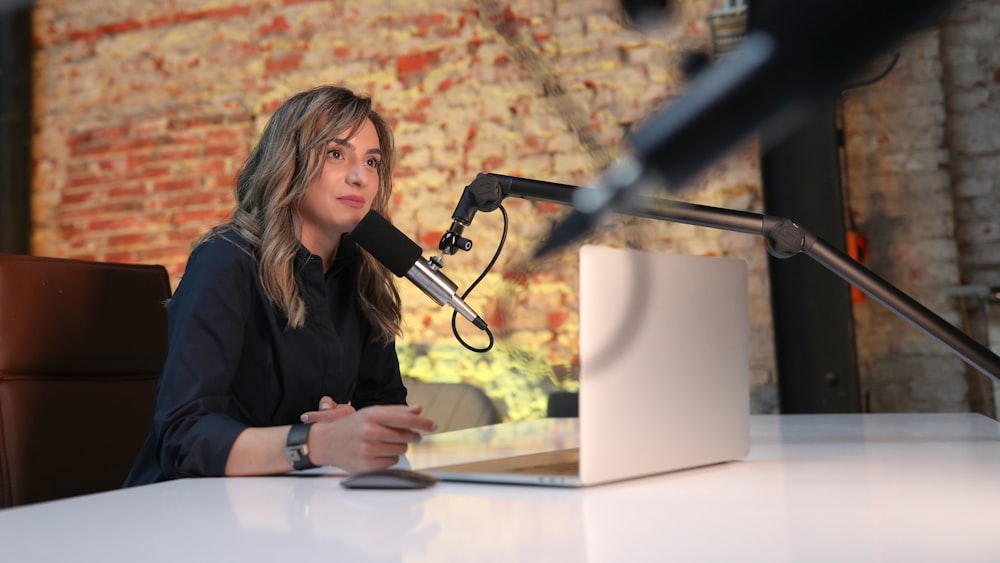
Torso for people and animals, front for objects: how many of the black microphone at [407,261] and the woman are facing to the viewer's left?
1

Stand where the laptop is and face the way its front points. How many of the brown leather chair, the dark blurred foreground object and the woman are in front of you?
2

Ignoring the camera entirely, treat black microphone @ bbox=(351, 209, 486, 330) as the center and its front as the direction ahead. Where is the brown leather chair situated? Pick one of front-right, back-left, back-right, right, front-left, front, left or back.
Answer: front-right

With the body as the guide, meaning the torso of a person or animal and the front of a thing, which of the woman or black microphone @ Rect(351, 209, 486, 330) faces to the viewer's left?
the black microphone

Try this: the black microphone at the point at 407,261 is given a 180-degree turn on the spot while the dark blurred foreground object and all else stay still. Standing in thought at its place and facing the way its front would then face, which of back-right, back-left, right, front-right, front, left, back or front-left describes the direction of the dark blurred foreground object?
right

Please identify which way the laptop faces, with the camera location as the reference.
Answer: facing away from the viewer and to the left of the viewer

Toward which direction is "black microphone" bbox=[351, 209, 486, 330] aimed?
to the viewer's left

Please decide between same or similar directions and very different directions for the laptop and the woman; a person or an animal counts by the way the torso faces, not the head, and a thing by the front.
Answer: very different directions

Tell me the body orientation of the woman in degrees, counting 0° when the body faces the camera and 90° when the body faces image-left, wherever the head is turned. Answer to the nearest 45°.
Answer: approximately 315°

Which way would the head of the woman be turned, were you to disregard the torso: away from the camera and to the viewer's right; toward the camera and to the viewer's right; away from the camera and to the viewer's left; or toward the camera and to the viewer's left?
toward the camera and to the viewer's right

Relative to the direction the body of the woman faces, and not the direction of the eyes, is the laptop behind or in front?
in front
